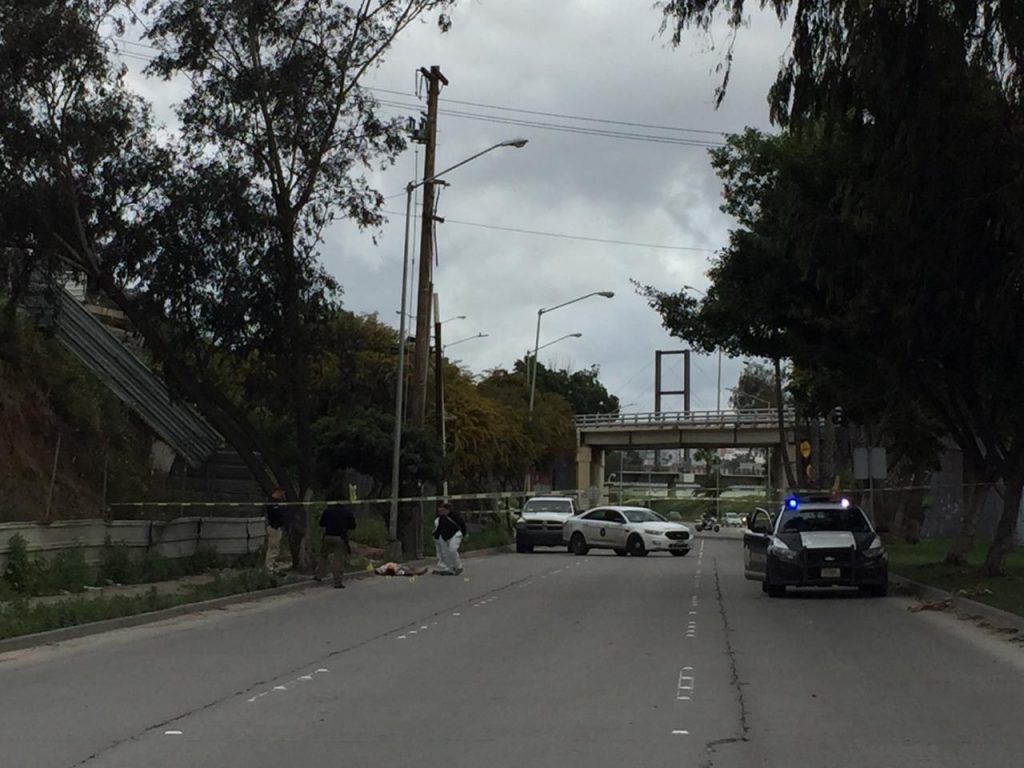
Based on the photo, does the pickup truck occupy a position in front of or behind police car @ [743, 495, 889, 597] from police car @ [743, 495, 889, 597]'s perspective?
behind

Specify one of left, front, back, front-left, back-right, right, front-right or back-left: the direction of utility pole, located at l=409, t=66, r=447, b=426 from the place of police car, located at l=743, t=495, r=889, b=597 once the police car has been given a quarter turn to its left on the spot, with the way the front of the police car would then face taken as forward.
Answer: back-left

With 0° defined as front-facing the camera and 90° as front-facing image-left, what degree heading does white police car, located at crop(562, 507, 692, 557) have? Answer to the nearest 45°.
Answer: approximately 315°

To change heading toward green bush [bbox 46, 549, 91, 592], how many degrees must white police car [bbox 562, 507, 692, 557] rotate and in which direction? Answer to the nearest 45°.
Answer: approximately 90° to its right
